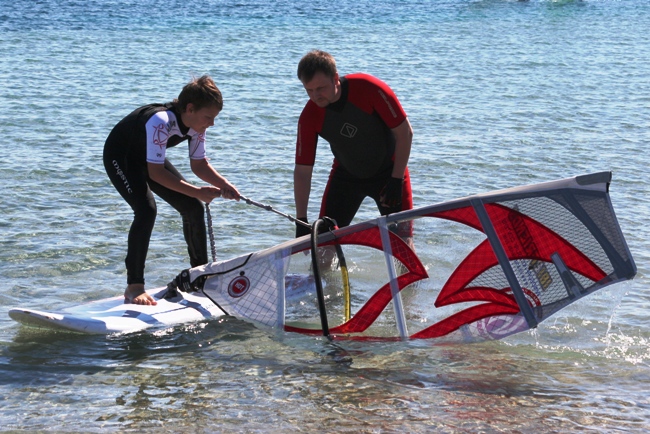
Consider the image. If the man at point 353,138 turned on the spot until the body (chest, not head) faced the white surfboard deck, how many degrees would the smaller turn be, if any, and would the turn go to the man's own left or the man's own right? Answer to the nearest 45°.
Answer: approximately 45° to the man's own right

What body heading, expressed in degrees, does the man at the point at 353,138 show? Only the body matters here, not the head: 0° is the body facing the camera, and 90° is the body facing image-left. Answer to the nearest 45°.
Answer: approximately 45°
